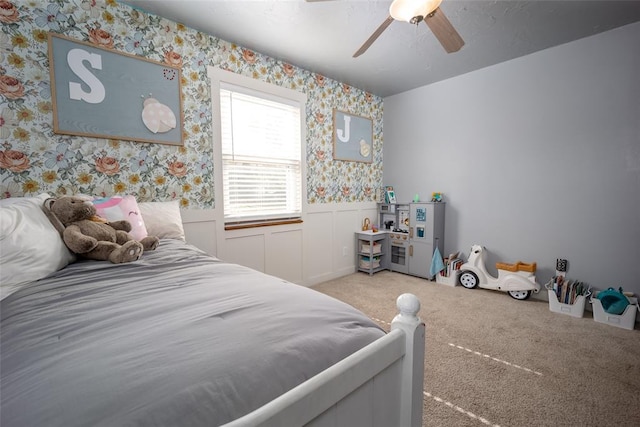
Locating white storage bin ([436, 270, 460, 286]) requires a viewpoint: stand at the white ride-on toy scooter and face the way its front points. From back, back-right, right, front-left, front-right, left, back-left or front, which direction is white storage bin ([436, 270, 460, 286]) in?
front

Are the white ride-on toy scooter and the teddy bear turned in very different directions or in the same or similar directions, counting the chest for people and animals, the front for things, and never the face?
very different directions

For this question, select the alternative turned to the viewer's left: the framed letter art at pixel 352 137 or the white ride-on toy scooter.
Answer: the white ride-on toy scooter

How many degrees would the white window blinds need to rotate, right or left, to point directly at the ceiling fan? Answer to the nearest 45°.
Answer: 0° — it already faces it

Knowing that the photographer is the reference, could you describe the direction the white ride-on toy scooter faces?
facing to the left of the viewer

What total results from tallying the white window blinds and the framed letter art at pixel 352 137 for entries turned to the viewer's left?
0

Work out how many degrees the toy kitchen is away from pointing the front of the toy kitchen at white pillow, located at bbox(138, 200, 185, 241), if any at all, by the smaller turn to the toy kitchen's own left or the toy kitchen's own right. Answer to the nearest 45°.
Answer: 0° — it already faces it

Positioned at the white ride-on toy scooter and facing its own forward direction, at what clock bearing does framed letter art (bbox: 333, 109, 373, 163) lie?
The framed letter art is roughly at 12 o'clock from the white ride-on toy scooter.

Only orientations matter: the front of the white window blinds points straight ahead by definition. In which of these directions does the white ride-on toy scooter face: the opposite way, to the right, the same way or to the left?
the opposite way

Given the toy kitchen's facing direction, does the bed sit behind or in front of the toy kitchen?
in front

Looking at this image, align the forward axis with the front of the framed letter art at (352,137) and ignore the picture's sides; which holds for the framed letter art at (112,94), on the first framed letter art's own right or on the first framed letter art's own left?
on the first framed letter art's own right

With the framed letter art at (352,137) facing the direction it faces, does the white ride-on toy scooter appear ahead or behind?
ahead

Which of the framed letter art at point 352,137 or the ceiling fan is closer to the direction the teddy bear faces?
the ceiling fan

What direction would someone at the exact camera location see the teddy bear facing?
facing the viewer and to the right of the viewer

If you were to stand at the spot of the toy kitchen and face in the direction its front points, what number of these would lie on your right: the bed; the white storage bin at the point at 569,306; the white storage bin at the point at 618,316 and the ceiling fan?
0

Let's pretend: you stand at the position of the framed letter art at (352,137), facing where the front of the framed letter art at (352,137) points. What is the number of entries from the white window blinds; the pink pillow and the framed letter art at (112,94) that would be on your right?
3

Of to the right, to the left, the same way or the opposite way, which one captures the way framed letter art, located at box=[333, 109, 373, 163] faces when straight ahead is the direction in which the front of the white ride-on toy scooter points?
the opposite way

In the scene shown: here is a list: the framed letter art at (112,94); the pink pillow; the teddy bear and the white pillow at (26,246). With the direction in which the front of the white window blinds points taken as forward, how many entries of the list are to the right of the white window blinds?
4

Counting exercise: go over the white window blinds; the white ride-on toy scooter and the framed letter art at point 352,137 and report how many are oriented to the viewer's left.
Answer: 1

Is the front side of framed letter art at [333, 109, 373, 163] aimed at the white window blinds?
no

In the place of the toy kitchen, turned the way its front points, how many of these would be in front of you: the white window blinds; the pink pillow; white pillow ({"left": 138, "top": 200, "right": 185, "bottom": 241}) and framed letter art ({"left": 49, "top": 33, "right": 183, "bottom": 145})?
4
